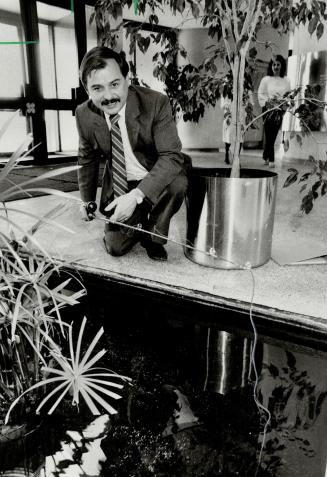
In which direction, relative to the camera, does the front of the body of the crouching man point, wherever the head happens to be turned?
toward the camera
